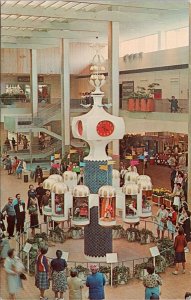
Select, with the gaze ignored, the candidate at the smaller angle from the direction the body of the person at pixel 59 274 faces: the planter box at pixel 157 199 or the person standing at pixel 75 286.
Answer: the planter box

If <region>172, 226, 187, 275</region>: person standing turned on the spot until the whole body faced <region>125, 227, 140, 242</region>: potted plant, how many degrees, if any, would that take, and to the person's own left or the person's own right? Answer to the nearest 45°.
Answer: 0° — they already face it

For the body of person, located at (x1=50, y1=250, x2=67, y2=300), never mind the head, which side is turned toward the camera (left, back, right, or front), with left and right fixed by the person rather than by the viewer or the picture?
back

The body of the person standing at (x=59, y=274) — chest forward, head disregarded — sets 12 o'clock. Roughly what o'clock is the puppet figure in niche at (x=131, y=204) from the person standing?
The puppet figure in niche is roughly at 1 o'clock from the person standing.

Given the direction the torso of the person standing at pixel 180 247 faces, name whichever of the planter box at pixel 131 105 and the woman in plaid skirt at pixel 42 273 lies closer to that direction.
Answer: the planter box

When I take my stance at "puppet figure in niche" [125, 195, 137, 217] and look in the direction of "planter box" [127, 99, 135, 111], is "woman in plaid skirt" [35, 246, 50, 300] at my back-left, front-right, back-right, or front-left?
back-left

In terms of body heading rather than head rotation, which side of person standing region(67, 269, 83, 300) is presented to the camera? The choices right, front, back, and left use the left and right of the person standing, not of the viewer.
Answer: back

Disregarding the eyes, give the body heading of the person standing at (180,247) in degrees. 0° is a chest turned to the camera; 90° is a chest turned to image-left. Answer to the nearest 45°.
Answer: approximately 135°

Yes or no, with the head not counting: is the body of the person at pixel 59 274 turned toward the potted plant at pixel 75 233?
yes

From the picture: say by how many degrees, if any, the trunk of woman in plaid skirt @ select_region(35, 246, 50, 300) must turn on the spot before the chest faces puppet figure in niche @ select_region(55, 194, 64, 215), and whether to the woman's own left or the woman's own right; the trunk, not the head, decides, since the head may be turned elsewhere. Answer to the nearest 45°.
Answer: approximately 45° to the woman's own left

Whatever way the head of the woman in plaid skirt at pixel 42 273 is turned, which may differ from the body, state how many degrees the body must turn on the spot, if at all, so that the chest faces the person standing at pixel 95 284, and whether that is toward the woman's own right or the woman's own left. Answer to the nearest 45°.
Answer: approximately 90° to the woman's own right

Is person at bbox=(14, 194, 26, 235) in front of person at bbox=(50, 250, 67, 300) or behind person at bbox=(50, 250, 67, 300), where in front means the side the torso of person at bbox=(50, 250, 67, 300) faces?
in front

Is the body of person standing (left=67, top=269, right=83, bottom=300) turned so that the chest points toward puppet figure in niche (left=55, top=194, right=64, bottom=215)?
yes
